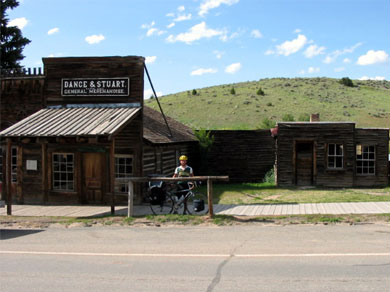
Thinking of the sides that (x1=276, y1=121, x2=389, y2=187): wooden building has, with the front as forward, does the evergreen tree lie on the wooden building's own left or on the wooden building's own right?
on the wooden building's own right

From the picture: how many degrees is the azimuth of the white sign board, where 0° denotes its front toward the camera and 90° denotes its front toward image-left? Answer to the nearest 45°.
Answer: approximately 0°

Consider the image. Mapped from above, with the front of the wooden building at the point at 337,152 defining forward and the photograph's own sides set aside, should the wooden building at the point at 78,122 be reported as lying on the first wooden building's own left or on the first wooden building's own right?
on the first wooden building's own right

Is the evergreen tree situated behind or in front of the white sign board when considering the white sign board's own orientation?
behind

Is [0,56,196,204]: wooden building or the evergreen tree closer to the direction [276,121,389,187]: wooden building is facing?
the wooden building
